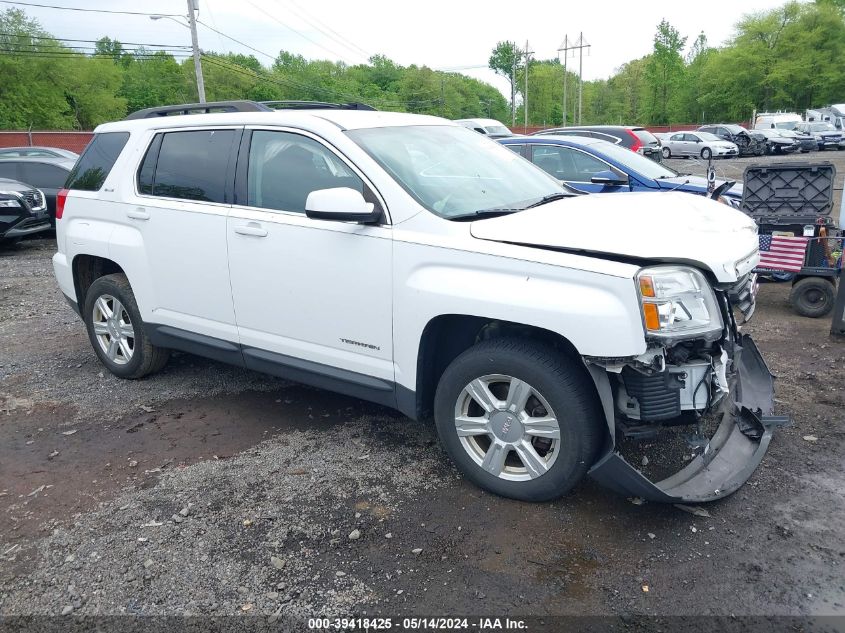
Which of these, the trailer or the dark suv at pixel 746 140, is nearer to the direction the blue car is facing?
the trailer

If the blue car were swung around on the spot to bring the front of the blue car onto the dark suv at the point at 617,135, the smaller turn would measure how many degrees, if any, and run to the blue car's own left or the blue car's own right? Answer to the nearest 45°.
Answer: approximately 135° to the blue car's own left

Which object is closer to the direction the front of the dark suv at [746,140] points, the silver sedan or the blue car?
the blue car

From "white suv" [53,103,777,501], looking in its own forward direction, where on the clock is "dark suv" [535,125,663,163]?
The dark suv is roughly at 8 o'clock from the white suv.

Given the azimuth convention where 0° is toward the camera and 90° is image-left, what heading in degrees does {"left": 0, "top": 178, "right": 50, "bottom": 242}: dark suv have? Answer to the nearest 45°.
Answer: approximately 315°

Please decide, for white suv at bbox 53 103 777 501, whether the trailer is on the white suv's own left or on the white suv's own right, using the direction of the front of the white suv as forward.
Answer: on the white suv's own left

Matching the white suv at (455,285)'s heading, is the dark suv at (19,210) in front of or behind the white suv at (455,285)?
behind
